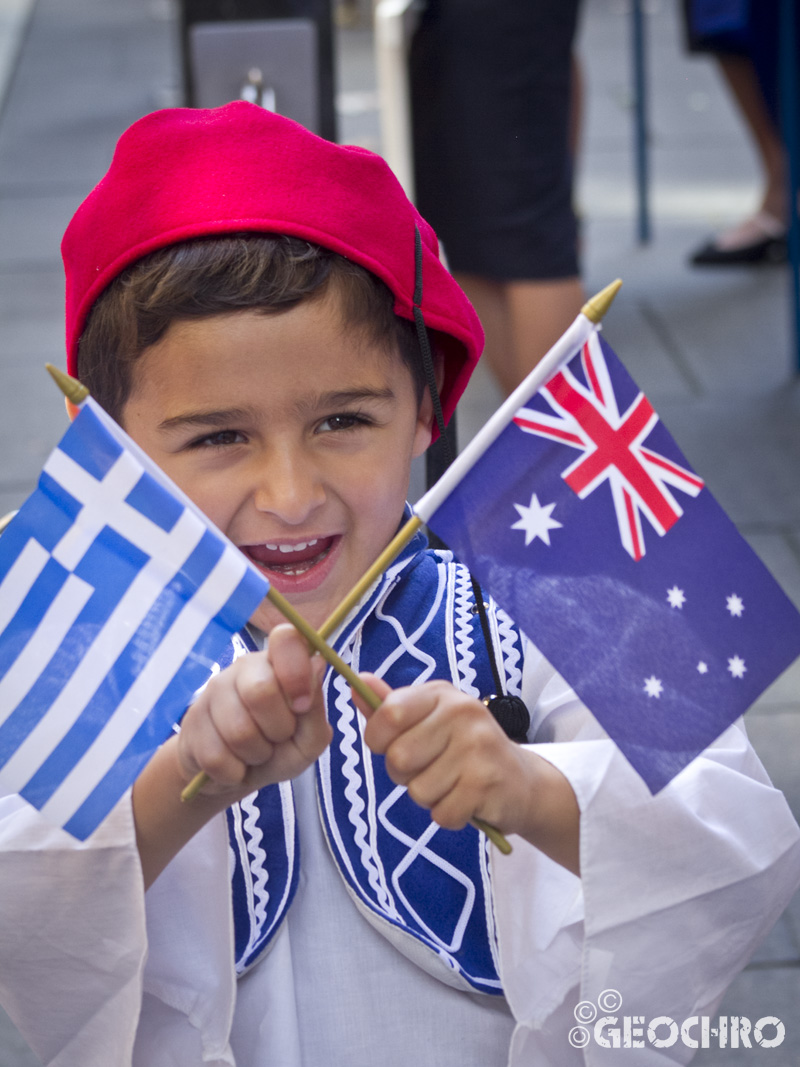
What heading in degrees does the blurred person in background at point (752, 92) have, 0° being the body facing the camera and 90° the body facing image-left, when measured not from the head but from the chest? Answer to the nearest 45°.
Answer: approximately 90°

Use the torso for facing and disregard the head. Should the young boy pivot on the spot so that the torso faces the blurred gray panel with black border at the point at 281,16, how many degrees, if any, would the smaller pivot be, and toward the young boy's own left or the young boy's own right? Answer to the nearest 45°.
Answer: approximately 180°

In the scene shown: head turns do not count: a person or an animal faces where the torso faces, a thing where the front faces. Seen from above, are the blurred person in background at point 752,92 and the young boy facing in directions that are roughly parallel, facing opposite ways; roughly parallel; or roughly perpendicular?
roughly perpendicular

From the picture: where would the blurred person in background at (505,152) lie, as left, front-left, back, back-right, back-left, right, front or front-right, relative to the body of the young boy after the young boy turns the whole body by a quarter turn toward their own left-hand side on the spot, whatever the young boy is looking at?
left

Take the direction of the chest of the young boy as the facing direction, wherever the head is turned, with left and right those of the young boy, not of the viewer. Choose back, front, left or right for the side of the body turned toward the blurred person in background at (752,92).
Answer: back

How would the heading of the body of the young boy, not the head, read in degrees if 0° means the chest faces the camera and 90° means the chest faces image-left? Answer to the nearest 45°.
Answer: approximately 0°

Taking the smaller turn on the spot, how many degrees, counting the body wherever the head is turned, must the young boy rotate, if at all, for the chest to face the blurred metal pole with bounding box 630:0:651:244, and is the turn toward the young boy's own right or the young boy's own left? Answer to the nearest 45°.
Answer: approximately 180°

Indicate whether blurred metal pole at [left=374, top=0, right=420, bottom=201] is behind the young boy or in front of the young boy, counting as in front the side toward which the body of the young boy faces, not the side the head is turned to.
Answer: behind
